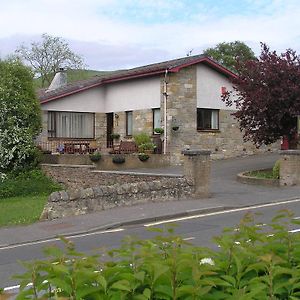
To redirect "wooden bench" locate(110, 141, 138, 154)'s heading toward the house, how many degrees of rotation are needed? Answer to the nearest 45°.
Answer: approximately 180°

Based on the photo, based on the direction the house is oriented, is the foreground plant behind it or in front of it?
in front

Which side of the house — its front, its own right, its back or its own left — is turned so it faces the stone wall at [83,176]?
front

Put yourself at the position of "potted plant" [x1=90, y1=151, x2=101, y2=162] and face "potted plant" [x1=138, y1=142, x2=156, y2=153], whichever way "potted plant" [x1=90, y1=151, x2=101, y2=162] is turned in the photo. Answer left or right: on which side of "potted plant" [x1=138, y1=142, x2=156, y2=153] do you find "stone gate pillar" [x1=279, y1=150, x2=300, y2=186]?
right

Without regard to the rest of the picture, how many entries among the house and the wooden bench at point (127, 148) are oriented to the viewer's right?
0

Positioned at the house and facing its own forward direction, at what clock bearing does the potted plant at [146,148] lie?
The potted plant is roughly at 11 o'clock from the house.

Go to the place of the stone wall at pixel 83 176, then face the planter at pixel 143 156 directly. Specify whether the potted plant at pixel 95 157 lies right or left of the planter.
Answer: left

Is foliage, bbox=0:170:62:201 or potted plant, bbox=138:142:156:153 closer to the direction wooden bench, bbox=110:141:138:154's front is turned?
the foliage

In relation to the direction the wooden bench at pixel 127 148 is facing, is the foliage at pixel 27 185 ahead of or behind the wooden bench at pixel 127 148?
ahead

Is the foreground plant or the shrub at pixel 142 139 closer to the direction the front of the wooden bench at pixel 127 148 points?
the foreground plant

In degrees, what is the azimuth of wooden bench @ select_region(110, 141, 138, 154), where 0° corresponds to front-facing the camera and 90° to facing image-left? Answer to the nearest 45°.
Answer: approximately 45°
